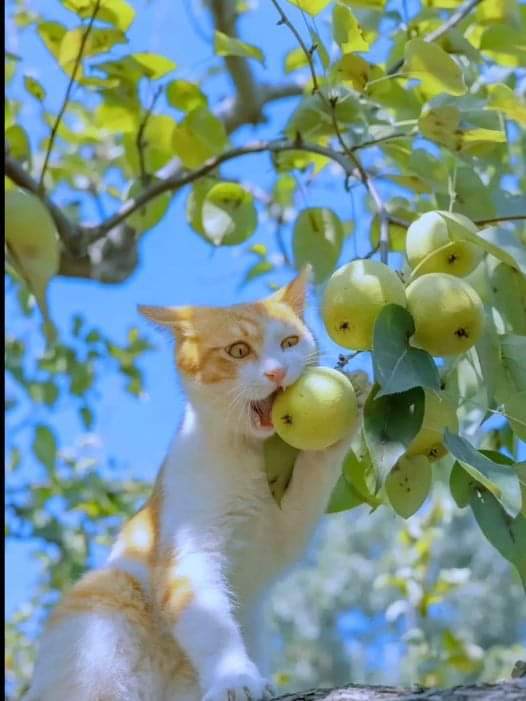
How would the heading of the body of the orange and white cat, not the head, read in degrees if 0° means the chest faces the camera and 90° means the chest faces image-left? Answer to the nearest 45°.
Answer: approximately 315°
